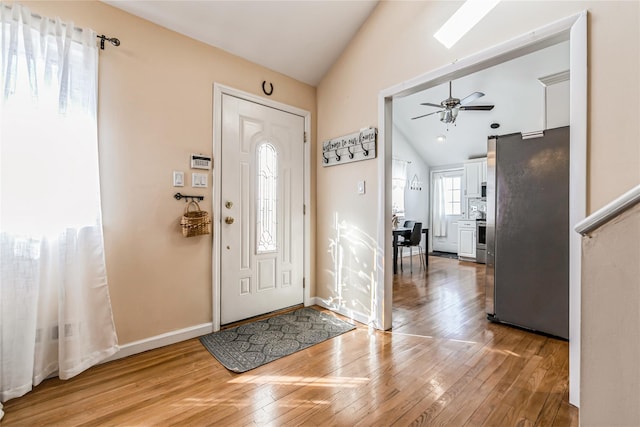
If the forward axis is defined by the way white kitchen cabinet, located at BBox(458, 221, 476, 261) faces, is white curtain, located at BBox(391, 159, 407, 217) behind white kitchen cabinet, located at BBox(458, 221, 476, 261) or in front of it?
in front

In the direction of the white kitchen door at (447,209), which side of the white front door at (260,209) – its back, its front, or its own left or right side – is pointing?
left

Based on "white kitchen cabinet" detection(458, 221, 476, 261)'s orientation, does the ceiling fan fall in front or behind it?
in front

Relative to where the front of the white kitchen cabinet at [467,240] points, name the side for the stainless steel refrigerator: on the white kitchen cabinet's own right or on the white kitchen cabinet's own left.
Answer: on the white kitchen cabinet's own left

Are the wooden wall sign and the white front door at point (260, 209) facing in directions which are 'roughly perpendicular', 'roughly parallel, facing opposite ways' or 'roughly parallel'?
roughly perpendicular

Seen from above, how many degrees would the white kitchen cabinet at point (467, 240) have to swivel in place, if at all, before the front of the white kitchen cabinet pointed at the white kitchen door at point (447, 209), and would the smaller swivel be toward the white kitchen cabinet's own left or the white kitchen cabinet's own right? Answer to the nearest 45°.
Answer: approximately 90° to the white kitchen cabinet's own right

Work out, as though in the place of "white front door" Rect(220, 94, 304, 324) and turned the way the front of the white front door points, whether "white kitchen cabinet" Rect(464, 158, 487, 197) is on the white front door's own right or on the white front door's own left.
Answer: on the white front door's own left

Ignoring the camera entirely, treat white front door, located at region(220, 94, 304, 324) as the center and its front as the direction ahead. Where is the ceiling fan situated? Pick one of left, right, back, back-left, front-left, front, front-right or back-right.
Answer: front-left

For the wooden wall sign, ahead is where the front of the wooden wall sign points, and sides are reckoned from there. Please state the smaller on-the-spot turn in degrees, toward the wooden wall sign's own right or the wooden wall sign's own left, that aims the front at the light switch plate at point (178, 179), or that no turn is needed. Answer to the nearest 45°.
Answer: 0° — it already faces it

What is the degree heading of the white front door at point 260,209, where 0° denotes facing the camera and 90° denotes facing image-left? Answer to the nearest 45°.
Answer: approximately 315°

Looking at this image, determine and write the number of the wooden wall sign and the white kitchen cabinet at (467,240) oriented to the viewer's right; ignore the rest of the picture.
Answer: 0

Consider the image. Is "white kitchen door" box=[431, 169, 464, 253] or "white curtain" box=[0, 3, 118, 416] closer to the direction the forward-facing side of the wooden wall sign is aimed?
the white curtain

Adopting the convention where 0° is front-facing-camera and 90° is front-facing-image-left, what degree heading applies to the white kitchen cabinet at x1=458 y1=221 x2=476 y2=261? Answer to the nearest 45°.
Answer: approximately 45°
